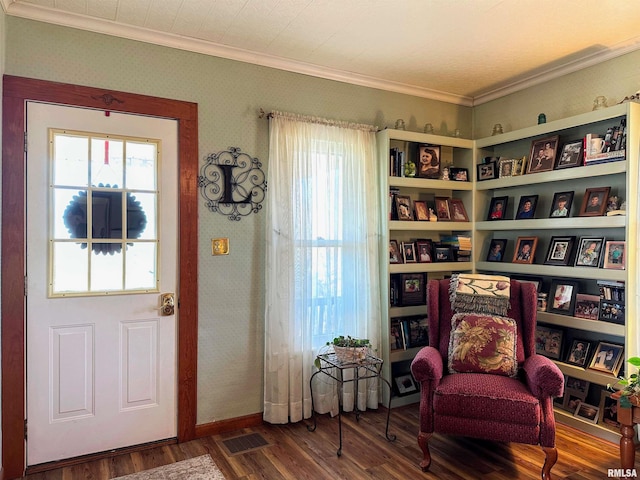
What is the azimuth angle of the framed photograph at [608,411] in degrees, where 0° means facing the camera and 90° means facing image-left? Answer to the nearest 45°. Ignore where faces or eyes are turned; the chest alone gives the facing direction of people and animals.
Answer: approximately 45°

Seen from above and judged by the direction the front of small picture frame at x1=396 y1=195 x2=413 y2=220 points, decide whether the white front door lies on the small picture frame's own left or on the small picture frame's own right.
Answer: on the small picture frame's own right

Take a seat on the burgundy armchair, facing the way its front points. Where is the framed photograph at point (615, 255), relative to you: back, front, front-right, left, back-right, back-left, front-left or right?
back-left

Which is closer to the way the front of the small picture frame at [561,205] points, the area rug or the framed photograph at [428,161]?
the area rug

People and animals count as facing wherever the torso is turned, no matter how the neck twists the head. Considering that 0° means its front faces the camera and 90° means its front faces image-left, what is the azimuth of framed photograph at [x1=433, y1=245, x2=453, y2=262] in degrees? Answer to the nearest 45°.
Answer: approximately 315°

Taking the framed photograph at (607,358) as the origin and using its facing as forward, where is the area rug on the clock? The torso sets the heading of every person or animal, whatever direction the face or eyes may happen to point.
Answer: The area rug is roughly at 12 o'clock from the framed photograph.

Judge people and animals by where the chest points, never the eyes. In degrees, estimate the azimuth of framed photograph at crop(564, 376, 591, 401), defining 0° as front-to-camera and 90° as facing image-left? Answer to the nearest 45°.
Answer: approximately 45°

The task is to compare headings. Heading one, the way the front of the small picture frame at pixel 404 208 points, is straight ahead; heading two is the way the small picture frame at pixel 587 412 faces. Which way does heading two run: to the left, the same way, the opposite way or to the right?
to the right

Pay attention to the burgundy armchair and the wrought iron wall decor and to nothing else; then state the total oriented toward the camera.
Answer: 2

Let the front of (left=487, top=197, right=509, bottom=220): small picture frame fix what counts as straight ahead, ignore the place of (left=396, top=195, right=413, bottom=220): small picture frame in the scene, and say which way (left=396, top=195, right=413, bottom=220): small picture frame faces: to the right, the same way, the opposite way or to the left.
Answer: to the left

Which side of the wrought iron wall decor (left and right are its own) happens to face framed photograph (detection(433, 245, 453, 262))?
left

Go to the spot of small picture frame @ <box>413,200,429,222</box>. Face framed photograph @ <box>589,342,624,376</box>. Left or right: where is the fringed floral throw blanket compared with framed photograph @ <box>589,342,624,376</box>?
right
